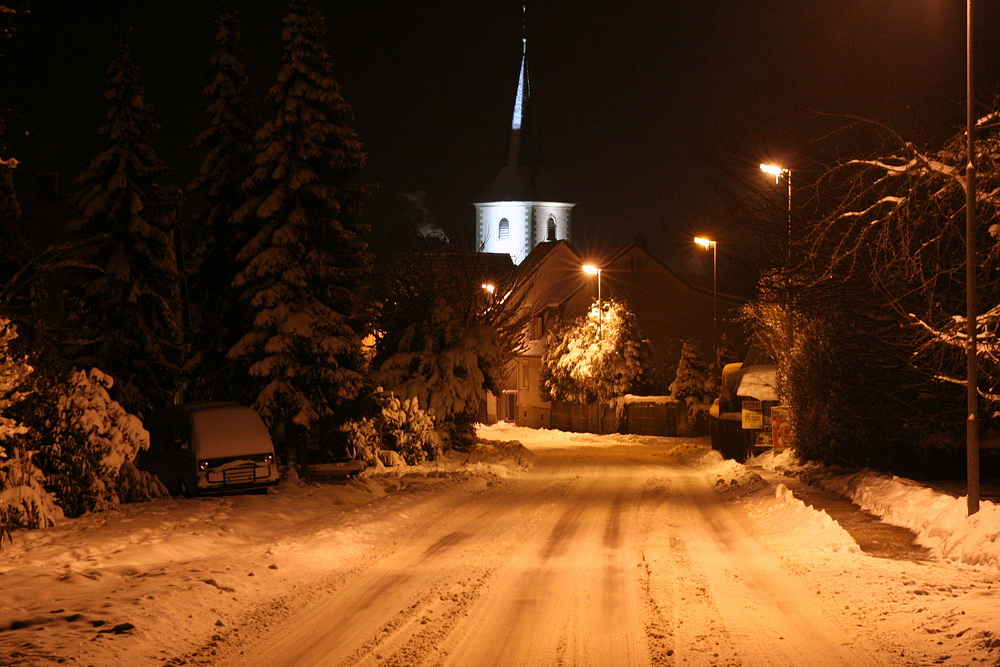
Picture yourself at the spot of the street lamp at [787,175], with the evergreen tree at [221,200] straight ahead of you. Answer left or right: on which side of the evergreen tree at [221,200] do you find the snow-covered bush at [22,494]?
left

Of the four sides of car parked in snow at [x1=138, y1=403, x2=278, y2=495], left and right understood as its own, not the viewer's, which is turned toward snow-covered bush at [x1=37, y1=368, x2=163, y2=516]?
right

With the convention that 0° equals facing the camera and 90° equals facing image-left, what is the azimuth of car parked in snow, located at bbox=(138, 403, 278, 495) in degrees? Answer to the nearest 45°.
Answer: approximately 315°

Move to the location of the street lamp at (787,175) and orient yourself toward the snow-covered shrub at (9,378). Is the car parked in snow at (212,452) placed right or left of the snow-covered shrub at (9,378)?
right

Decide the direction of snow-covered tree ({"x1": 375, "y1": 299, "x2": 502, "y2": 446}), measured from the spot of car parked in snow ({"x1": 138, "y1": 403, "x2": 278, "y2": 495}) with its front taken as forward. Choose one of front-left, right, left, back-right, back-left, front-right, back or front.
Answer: left

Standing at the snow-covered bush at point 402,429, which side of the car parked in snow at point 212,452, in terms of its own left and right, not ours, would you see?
left

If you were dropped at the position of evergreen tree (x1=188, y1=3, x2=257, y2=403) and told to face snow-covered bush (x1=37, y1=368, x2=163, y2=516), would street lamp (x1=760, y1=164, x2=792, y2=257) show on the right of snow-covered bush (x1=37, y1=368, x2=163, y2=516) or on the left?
left

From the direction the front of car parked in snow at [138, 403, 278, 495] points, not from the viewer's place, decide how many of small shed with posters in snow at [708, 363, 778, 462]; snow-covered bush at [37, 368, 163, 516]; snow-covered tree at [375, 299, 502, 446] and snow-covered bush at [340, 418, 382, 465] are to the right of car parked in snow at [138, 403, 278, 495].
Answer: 1
